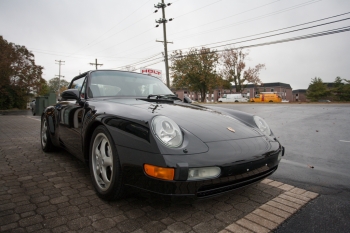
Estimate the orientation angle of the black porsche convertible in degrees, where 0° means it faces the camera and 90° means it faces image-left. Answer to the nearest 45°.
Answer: approximately 315°

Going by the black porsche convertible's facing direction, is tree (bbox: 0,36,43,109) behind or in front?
behind

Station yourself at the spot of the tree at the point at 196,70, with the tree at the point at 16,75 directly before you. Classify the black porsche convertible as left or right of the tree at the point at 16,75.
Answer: left

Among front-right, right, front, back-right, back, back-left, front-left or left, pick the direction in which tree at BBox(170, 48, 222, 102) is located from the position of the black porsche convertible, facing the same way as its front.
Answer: back-left
